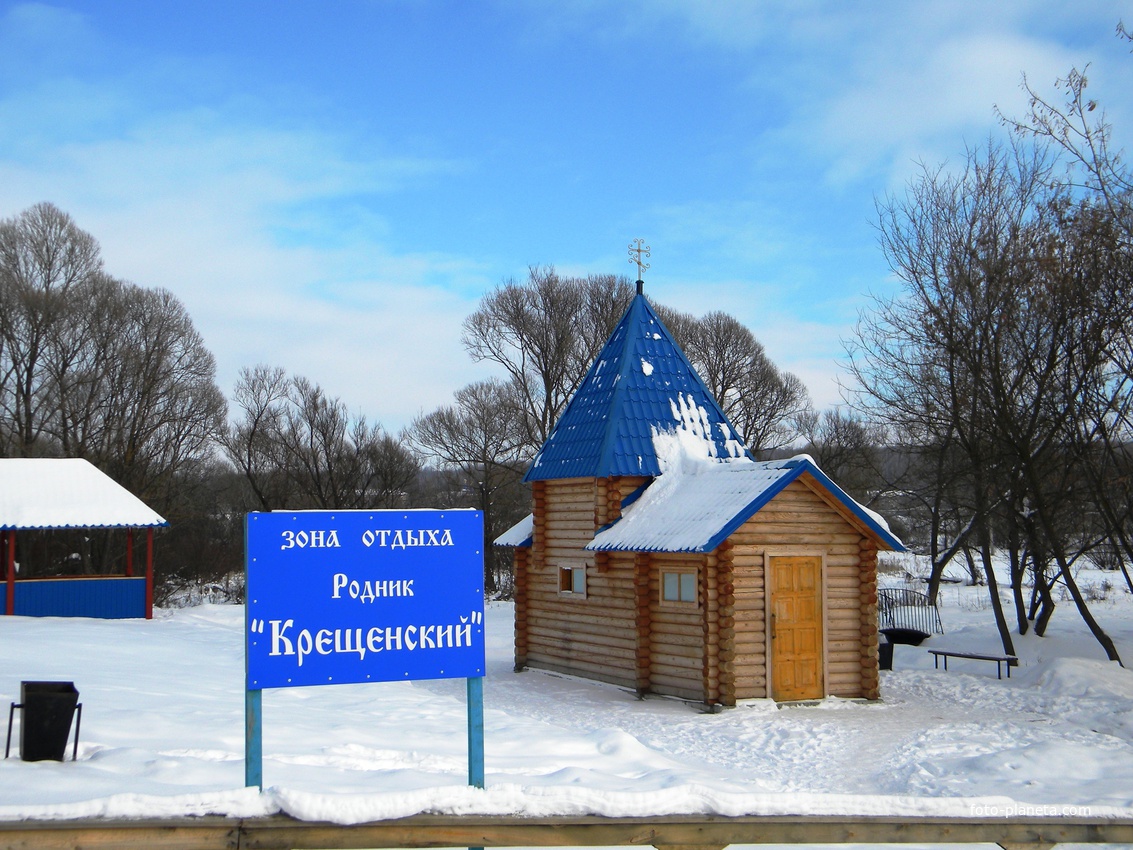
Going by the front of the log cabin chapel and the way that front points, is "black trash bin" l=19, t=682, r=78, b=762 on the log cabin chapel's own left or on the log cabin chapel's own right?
on the log cabin chapel's own right

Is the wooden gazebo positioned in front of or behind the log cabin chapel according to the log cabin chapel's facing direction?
behind

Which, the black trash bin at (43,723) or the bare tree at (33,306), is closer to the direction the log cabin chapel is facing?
the black trash bin

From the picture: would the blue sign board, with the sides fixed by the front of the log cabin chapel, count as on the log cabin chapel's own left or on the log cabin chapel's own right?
on the log cabin chapel's own right

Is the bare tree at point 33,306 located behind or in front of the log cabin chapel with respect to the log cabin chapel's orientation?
behind

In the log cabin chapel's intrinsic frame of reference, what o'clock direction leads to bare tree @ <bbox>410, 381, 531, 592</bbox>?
The bare tree is roughly at 7 o'clock from the log cabin chapel.

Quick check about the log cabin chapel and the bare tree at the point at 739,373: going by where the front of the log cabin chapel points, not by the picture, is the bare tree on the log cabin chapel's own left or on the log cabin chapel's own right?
on the log cabin chapel's own left

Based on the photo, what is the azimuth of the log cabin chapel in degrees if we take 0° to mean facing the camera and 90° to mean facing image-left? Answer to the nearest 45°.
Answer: approximately 315°

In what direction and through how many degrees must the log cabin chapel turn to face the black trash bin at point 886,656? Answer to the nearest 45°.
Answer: approximately 90° to its left

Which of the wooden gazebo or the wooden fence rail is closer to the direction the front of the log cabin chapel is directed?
the wooden fence rail
